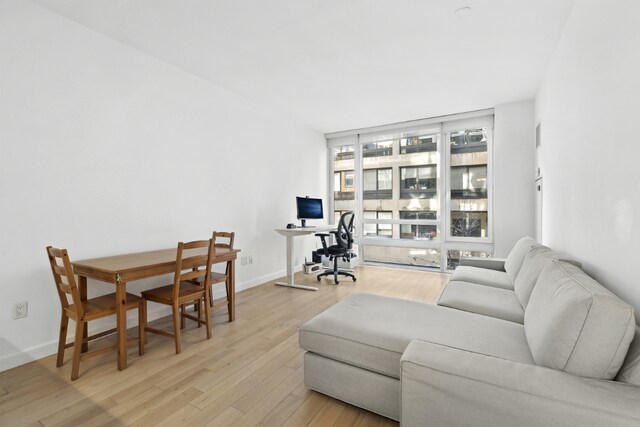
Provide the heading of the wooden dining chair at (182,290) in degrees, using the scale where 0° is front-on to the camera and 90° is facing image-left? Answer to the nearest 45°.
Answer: approximately 135°

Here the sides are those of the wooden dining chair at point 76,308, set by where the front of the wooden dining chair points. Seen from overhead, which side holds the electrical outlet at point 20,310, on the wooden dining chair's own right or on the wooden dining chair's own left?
on the wooden dining chair's own left

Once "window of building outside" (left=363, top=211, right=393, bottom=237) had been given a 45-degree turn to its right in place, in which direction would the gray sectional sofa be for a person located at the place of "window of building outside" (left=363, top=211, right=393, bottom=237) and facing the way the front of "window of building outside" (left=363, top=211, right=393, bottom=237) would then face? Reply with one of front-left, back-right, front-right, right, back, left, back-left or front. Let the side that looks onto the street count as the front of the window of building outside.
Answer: front-left

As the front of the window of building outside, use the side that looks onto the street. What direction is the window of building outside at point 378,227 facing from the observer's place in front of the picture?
facing the viewer

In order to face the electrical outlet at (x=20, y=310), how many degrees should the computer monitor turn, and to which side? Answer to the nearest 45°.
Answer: approximately 90° to its right

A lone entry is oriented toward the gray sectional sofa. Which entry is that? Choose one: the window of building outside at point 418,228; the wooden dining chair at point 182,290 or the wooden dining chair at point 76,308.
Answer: the window of building outside

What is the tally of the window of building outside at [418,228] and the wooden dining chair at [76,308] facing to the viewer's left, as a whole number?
0

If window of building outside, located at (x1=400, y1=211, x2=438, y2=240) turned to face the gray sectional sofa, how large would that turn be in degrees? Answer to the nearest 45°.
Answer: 0° — it already faces it

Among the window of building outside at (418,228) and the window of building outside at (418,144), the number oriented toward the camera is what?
2

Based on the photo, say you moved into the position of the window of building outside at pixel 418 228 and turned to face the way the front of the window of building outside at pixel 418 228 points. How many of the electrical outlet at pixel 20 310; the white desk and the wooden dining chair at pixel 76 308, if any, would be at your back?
0

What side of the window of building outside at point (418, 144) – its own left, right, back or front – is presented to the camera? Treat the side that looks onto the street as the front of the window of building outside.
front

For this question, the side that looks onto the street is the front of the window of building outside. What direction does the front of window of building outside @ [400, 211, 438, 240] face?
toward the camera

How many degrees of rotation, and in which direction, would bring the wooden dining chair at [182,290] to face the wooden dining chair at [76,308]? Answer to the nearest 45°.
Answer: approximately 45° to its left

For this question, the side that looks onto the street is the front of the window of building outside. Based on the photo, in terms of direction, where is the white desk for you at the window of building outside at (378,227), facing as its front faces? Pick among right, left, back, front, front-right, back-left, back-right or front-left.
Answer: front-right

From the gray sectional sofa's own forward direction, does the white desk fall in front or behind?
in front

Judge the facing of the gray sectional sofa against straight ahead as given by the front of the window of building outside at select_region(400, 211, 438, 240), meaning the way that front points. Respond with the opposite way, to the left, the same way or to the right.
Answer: to the right

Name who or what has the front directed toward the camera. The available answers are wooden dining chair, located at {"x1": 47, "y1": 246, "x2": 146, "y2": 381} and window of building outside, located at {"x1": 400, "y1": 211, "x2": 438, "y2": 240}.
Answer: the window of building outside

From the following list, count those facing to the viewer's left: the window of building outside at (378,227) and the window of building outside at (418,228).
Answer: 0

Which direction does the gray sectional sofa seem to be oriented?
to the viewer's left
